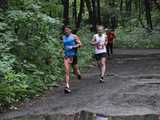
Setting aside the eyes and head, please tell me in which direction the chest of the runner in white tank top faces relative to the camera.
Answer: toward the camera
